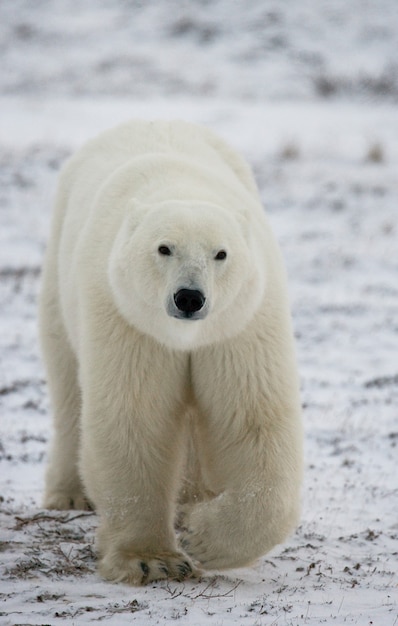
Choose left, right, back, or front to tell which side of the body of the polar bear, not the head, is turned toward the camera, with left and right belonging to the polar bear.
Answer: front
